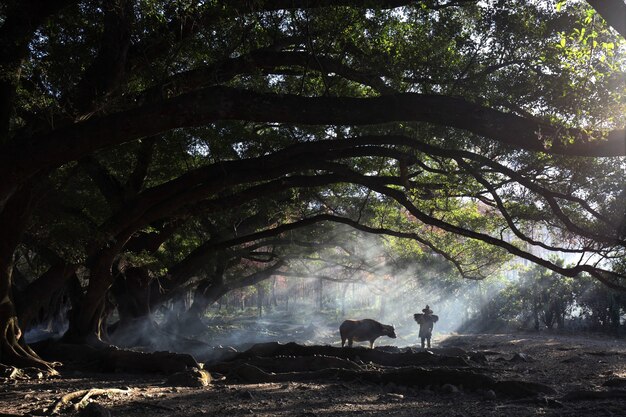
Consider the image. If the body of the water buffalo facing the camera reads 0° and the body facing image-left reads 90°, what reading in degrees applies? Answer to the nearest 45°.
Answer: approximately 270°
